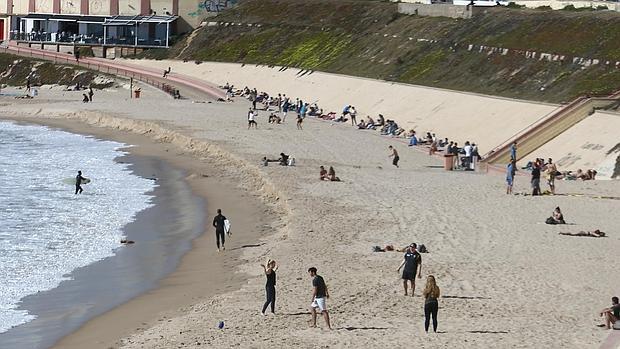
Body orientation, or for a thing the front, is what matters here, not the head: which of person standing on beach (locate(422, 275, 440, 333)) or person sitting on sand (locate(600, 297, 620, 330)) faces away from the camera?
the person standing on beach

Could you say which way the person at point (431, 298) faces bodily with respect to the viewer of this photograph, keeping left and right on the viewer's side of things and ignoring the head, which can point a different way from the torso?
facing away from the viewer

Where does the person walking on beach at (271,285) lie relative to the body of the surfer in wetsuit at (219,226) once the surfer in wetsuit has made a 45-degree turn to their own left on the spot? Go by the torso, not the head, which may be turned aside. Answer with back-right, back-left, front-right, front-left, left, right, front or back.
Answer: back-left

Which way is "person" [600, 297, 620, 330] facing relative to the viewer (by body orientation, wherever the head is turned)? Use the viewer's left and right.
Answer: facing to the left of the viewer

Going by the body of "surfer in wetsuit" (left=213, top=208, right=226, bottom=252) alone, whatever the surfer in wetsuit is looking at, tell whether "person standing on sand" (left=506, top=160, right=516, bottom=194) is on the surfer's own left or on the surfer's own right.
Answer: on the surfer's own right

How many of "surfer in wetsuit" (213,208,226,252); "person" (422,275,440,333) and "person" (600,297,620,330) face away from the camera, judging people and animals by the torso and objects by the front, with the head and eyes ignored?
2

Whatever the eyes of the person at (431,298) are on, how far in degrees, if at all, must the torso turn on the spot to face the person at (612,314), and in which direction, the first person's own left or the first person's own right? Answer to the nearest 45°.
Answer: approximately 90° to the first person's own right

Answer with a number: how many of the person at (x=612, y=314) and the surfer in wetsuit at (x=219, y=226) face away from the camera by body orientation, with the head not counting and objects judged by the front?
1

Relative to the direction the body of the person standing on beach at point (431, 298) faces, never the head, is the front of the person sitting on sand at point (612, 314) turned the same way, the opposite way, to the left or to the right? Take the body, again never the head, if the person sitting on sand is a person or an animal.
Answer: to the left

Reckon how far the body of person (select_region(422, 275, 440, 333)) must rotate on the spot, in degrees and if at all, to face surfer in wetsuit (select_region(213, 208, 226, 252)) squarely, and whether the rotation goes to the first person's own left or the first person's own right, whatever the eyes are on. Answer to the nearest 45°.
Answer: approximately 45° to the first person's own left
